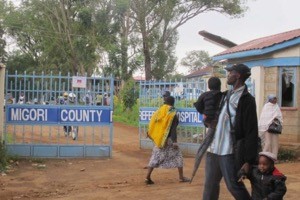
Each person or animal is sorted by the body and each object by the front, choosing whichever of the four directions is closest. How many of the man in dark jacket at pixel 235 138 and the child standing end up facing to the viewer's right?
0

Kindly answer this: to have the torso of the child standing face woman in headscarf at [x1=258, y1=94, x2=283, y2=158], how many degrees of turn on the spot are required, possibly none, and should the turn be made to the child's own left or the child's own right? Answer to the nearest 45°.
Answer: approximately 135° to the child's own right

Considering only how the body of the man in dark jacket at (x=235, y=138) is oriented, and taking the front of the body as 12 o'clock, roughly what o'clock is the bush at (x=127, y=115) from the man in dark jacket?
The bush is roughly at 4 o'clock from the man in dark jacket.

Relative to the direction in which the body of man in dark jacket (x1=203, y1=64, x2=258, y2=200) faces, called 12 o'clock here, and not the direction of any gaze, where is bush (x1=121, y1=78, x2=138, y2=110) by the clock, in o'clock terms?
The bush is roughly at 4 o'clock from the man in dark jacket.

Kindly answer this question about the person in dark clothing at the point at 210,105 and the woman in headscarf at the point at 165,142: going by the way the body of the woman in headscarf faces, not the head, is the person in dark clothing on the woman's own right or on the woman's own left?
on the woman's own right

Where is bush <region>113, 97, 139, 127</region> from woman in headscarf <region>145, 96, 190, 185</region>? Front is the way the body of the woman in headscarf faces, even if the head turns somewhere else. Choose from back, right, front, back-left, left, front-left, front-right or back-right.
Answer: left

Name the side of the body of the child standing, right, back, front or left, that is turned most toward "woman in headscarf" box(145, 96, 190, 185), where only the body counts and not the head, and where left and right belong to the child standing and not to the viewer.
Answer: right
